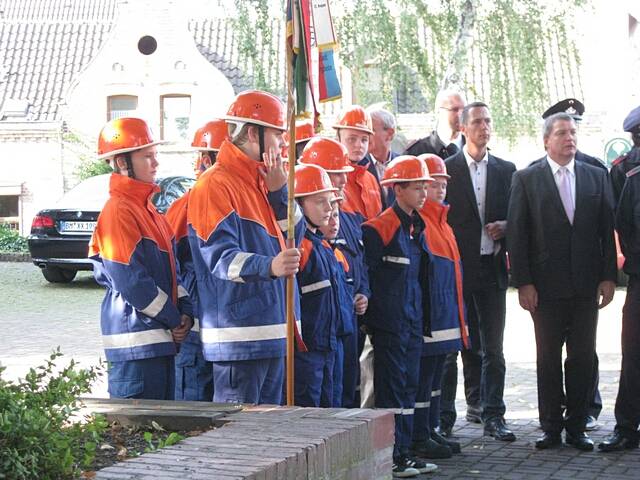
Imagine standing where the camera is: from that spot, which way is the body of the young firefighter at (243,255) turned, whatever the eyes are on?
to the viewer's right

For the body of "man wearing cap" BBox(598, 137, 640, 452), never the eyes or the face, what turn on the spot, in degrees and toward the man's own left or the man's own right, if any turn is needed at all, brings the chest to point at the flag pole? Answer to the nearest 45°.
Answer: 0° — they already face it

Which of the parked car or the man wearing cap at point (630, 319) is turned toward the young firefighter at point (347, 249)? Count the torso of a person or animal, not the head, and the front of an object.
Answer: the man wearing cap

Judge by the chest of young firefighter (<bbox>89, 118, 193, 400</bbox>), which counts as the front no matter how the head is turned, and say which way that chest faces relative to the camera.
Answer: to the viewer's right

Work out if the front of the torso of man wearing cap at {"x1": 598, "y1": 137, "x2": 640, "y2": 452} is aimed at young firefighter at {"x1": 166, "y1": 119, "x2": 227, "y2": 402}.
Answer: yes

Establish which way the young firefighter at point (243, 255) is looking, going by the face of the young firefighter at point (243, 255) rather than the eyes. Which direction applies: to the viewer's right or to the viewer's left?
to the viewer's right

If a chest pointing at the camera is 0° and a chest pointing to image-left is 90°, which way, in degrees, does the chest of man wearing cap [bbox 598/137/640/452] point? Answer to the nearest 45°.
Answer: approximately 45°
